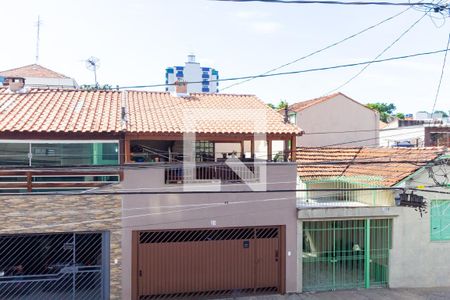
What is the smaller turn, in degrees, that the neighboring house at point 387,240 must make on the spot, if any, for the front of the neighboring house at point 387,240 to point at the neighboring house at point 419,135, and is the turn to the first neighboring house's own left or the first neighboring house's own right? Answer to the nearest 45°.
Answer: approximately 180°

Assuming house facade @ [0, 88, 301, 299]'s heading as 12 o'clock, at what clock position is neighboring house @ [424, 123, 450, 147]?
The neighboring house is roughly at 8 o'clock from the house facade.

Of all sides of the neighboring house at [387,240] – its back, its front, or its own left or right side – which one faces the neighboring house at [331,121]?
back

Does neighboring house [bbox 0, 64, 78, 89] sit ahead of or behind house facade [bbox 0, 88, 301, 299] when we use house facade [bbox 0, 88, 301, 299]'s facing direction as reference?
behind

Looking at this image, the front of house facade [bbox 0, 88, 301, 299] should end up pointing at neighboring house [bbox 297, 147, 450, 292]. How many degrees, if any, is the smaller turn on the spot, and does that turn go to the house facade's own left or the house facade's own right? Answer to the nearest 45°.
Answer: approximately 90° to the house facade's own left

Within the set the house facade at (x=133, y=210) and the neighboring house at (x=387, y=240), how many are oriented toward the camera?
2

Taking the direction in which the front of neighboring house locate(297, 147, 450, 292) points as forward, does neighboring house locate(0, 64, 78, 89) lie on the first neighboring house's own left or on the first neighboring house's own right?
on the first neighboring house's own right

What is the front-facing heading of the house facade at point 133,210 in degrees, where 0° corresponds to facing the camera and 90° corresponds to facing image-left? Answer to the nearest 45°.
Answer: approximately 0°

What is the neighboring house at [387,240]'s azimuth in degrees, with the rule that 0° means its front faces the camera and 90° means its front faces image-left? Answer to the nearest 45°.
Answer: approximately 0°

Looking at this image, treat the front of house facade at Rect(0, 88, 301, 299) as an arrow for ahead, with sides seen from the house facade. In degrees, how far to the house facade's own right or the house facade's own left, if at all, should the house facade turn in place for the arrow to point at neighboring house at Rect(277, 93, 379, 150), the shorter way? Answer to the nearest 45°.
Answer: approximately 135° to the house facade's own left

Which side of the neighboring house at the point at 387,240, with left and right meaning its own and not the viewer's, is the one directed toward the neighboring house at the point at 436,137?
back
